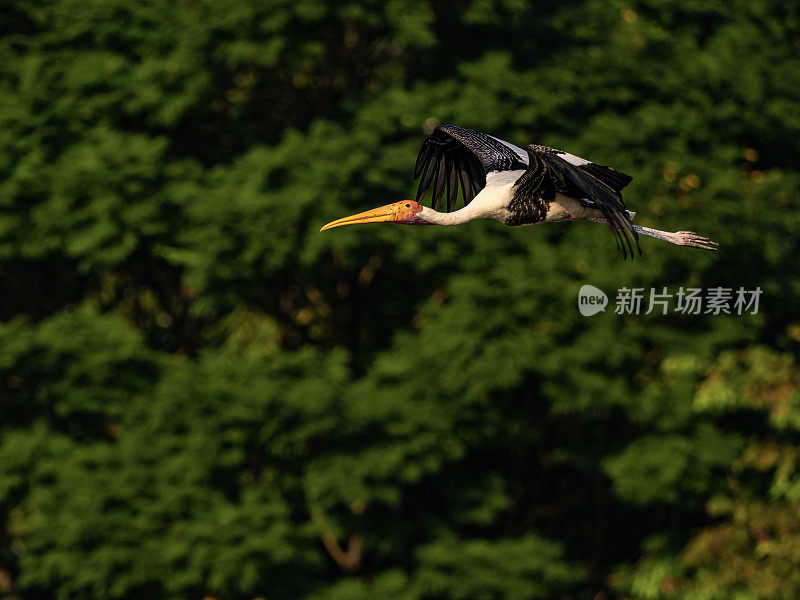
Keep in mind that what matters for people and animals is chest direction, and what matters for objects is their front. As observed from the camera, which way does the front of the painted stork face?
facing to the left of the viewer
